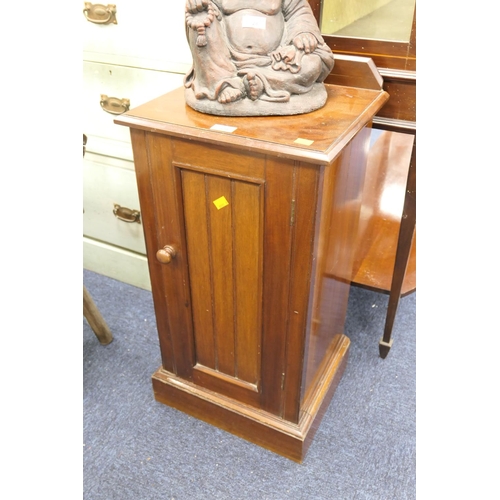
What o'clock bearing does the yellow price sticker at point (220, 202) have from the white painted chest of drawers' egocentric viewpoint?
The yellow price sticker is roughly at 10 o'clock from the white painted chest of drawers.

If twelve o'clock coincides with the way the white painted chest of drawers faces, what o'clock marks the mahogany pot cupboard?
The mahogany pot cupboard is roughly at 10 o'clock from the white painted chest of drawers.

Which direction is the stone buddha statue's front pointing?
toward the camera

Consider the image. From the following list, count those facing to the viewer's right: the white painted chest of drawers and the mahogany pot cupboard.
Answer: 0

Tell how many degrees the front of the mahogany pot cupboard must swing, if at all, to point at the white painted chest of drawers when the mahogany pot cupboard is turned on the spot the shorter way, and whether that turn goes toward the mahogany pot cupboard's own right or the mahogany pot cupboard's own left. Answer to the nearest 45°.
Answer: approximately 90° to the mahogany pot cupboard's own right

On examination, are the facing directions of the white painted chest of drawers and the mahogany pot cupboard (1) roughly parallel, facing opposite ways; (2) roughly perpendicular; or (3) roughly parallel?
roughly parallel

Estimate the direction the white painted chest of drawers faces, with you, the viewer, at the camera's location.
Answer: facing the viewer and to the left of the viewer

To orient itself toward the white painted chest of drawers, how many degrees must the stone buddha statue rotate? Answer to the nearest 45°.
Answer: approximately 135° to its right
